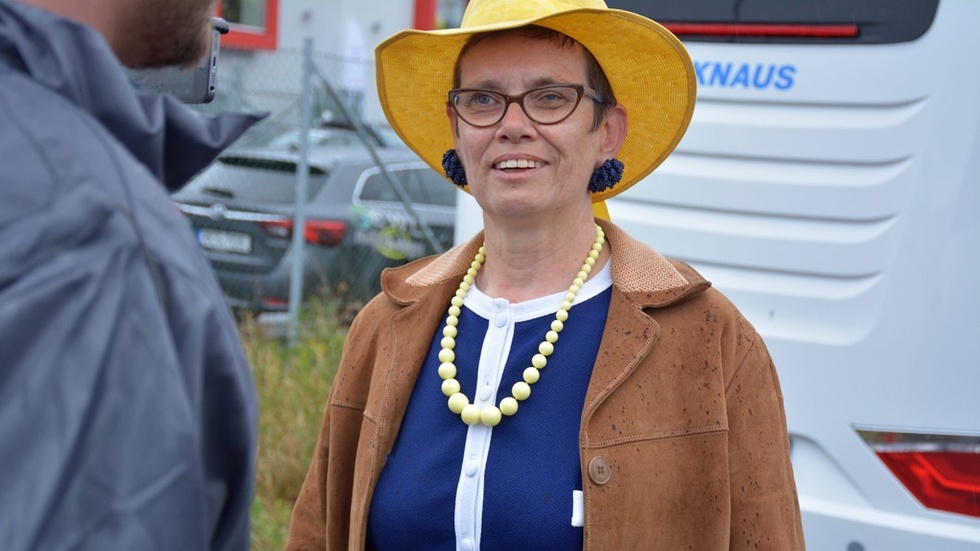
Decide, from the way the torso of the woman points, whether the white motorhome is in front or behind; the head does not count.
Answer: behind

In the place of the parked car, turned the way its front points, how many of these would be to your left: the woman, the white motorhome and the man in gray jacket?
0

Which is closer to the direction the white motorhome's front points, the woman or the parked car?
the parked car

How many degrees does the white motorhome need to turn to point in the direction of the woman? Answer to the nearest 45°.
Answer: approximately 135° to its left

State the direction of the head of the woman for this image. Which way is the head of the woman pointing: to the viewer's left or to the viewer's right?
to the viewer's left

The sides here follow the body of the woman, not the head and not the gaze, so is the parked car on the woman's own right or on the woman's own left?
on the woman's own right

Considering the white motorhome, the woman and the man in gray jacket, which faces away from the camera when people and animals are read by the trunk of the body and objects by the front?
the white motorhome

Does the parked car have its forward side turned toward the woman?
no

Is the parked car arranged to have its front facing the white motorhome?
no

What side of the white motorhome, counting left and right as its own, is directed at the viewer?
back

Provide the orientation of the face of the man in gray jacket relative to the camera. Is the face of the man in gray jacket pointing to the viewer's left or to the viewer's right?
to the viewer's right

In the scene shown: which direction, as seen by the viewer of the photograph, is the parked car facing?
facing away from the viewer and to the right of the viewer

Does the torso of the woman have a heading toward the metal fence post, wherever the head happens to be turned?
no

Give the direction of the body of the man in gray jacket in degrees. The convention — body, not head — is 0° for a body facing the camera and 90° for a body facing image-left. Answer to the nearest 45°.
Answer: approximately 270°

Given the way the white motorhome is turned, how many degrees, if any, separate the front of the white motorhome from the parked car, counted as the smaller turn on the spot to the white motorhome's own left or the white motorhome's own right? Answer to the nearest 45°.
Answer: approximately 45° to the white motorhome's own left

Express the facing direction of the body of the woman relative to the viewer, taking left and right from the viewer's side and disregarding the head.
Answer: facing the viewer and to the left of the viewer

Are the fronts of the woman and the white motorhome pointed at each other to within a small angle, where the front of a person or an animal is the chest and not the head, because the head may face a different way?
no
